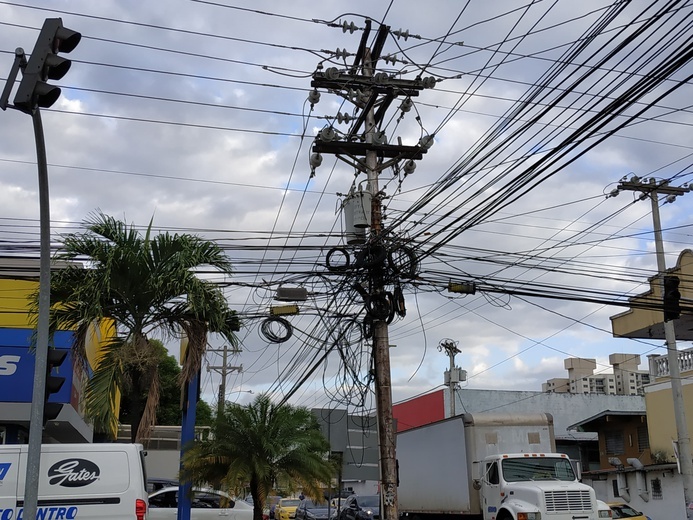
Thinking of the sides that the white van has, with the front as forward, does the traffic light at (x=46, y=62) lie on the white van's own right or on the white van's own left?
on the white van's own left

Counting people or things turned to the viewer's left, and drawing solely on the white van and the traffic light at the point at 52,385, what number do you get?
1

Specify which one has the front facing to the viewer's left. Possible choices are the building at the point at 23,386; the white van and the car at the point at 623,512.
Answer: the white van

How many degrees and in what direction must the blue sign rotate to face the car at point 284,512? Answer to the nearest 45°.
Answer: approximately 135° to its left

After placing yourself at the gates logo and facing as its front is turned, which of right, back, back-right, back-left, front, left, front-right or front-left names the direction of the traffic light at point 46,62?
front

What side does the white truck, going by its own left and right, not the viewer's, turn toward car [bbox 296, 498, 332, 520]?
back

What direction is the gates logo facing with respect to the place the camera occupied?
facing the viewer

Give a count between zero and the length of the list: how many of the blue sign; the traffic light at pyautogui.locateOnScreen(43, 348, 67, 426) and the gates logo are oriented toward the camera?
2

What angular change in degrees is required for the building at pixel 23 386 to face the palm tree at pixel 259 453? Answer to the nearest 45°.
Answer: approximately 90° to its left

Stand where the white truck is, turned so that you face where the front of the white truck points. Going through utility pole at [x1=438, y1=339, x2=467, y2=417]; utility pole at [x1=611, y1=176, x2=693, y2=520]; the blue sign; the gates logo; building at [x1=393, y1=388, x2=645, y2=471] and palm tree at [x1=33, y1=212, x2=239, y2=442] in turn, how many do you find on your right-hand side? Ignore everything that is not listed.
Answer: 3
